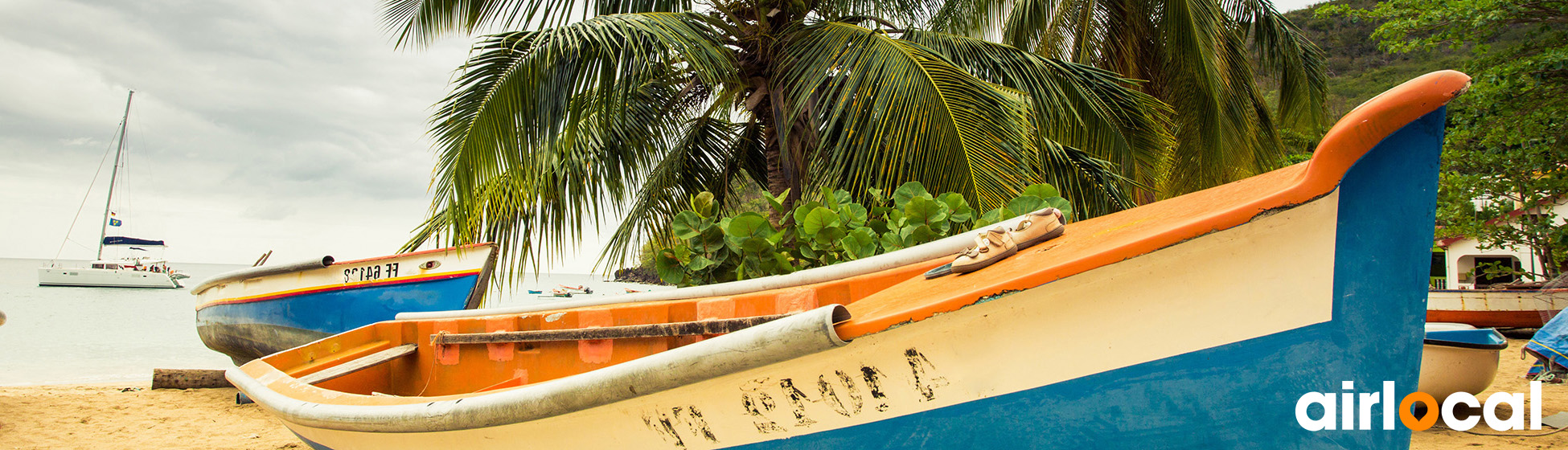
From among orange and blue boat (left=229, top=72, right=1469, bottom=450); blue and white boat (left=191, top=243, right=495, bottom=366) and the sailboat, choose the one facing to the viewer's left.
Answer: the sailboat

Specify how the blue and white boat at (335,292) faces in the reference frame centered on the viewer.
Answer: facing to the right of the viewer

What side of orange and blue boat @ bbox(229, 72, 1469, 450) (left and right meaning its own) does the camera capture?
right

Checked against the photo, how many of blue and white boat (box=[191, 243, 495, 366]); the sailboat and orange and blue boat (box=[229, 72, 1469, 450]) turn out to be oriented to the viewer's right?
2

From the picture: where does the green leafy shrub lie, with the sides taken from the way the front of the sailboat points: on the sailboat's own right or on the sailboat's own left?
on the sailboat's own left

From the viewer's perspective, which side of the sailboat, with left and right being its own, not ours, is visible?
left

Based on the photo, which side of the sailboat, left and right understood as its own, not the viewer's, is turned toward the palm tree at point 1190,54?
left

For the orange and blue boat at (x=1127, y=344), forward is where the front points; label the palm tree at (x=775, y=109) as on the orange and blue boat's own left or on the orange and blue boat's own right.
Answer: on the orange and blue boat's own left
